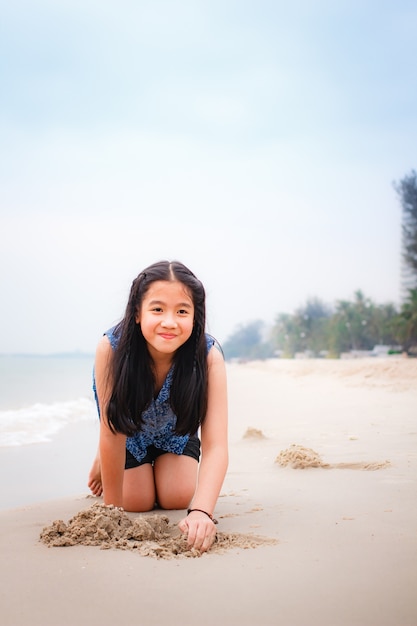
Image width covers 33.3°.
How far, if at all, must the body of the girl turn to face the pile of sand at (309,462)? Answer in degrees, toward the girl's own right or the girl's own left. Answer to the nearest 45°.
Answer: approximately 135° to the girl's own left

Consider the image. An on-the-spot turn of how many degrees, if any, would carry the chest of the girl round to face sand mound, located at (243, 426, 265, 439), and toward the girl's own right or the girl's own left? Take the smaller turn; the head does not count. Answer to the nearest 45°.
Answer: approximately 180°

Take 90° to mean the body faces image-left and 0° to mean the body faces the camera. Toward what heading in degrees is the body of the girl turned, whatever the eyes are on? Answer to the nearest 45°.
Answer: approximately 0°

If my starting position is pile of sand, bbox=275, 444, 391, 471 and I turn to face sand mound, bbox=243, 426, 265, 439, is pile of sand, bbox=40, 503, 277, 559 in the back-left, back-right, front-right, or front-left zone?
back-left
